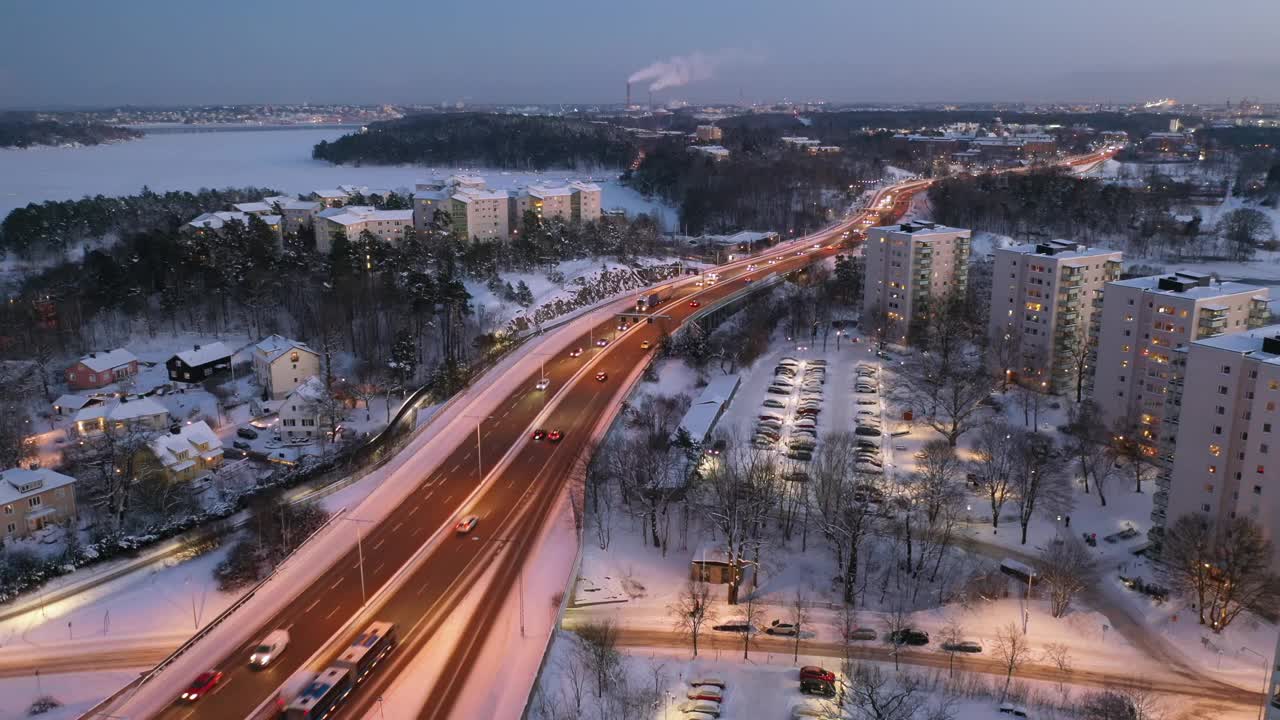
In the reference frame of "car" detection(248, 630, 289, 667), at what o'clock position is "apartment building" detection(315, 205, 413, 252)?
The apartment building is roughly at 5 o'clock from the car.

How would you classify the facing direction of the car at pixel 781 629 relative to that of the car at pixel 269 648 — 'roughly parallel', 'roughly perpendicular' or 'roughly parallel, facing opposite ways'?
roughly perpendicular

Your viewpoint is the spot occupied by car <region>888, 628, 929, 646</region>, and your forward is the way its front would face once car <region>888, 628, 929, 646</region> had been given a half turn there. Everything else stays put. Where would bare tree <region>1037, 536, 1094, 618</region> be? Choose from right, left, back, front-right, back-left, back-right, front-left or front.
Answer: front-left

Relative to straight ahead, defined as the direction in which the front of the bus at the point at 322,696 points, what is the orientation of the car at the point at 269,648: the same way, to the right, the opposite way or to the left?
the opposite way

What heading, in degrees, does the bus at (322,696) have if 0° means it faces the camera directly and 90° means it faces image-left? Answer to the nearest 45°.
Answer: approximately 225°

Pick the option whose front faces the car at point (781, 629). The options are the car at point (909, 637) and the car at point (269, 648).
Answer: the car at point (909, 637)

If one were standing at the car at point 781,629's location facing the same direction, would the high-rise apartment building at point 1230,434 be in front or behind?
behind

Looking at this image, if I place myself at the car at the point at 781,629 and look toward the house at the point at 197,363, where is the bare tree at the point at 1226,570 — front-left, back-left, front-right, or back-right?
back-right

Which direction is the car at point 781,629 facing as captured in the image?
to the viewer's left

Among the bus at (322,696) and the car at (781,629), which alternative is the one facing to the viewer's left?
the car

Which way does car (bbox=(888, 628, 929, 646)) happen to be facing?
to the viewer's left

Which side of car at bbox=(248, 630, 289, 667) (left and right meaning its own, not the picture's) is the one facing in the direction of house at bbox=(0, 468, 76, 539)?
right

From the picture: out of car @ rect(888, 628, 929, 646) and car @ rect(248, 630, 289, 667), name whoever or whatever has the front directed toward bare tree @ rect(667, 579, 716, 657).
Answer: car @ rect(888, 628, 929, 646)

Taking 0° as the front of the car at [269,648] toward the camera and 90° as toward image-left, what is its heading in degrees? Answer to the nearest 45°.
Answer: approximately 45°

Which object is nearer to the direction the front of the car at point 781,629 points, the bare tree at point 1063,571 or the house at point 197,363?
the house

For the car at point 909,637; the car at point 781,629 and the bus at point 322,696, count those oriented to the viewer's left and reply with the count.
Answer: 2

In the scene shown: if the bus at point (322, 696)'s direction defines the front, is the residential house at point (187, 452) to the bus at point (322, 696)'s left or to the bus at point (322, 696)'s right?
on its left
